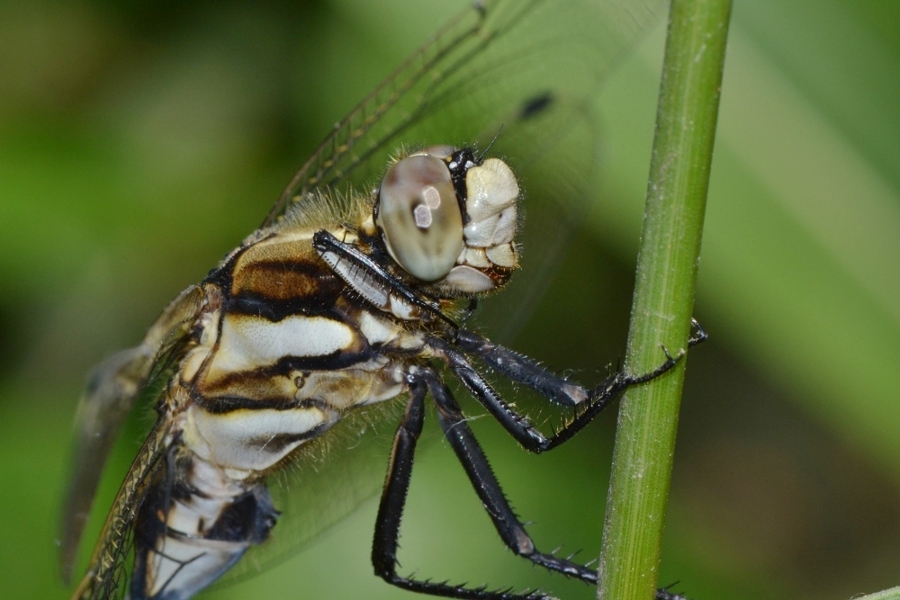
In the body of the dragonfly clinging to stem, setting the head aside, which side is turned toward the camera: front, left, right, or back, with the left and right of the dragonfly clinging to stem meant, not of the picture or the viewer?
right
